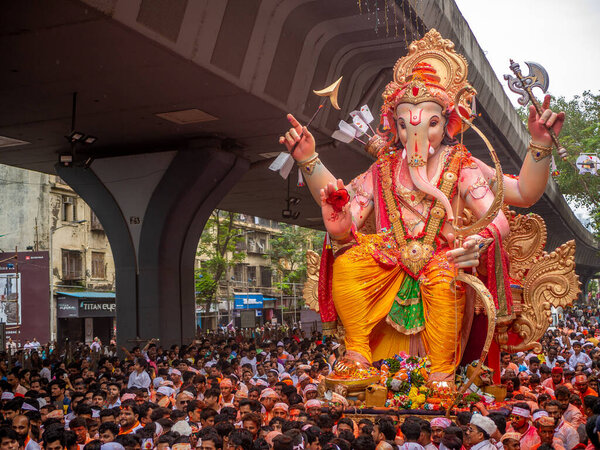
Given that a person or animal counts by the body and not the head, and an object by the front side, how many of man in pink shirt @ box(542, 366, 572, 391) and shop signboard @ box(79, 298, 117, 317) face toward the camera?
2

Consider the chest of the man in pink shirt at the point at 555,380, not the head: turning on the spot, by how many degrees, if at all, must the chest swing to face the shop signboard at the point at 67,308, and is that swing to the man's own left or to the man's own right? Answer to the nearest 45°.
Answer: approximately 135° to the man's own right

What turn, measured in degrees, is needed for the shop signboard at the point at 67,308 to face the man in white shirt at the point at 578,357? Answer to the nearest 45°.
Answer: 0° — it already faces them

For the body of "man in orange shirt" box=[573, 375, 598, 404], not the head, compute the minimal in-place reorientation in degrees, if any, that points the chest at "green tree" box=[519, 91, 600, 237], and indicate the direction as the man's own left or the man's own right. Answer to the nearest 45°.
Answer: approximately 135° to the man's own right

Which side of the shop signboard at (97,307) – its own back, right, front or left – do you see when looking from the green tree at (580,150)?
left

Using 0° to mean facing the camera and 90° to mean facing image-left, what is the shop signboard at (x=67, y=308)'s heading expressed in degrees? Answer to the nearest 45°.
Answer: approximately 0°
